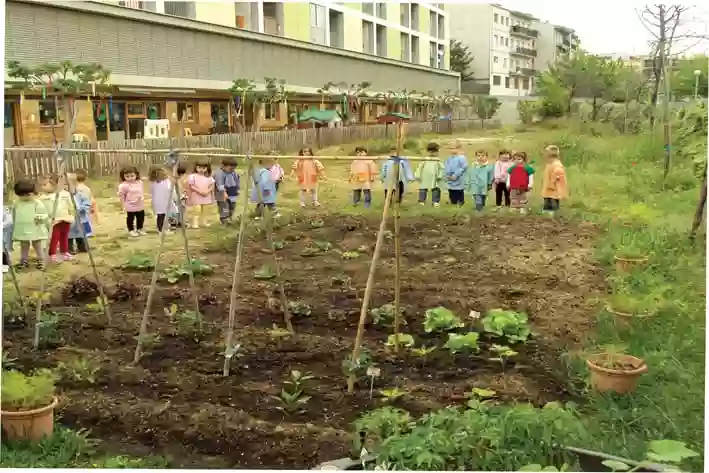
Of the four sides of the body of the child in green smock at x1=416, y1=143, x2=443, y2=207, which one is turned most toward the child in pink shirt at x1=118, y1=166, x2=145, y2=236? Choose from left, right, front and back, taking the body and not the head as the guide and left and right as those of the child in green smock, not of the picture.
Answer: right

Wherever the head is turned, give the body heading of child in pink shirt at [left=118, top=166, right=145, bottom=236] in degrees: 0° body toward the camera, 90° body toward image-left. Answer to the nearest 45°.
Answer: approximately 0°

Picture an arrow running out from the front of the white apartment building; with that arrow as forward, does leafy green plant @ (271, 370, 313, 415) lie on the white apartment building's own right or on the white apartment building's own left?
on the white apartment building's own right

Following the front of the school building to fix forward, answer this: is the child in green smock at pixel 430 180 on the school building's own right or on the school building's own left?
on the school building's own left

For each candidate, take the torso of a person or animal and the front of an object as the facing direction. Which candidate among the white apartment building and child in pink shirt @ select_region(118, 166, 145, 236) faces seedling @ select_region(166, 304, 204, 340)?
the child in pink shirt

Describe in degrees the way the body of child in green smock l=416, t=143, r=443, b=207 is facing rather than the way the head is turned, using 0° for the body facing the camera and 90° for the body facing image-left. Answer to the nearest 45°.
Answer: approximately 0°
